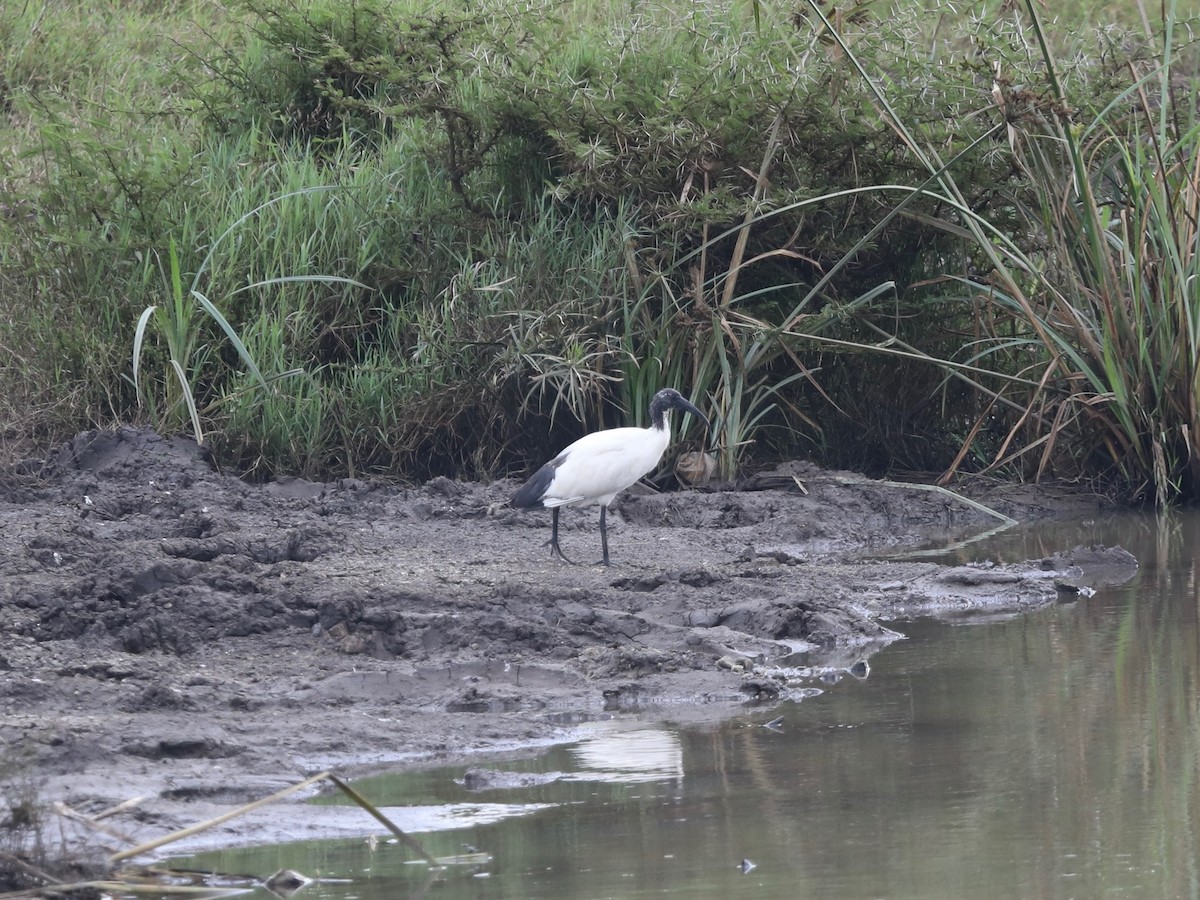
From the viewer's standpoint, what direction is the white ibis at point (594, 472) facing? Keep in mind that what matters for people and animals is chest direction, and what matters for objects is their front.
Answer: to the viewer's right

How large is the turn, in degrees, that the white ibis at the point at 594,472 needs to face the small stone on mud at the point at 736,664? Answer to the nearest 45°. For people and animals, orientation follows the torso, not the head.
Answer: approximately 90° to its right

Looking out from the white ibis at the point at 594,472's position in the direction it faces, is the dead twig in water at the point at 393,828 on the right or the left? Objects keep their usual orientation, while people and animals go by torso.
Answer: on its right

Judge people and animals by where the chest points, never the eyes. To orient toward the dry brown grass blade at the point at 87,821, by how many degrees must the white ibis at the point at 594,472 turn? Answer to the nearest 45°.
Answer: approximately 90° to its right
